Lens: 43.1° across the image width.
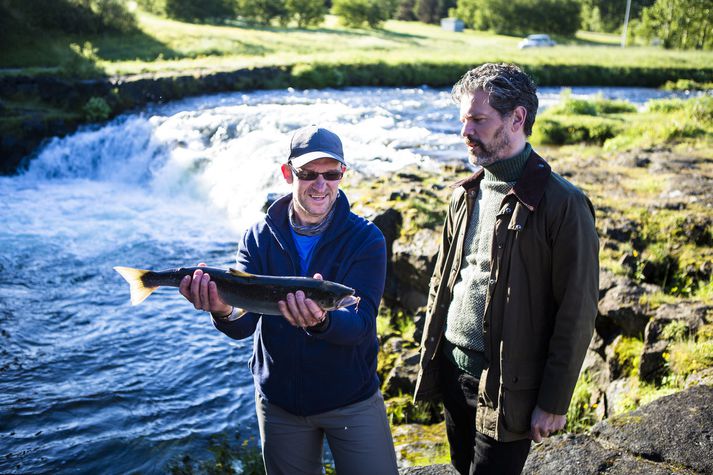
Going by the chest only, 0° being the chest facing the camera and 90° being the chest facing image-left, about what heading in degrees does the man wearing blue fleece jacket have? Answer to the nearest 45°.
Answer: approximately 0°

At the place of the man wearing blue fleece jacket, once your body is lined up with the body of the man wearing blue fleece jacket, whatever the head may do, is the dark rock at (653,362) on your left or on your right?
on your left

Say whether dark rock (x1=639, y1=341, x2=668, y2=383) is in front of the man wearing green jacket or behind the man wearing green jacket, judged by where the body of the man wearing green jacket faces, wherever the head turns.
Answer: behind

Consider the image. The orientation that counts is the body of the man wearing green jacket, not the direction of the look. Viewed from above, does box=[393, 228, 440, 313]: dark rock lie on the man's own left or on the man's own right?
on the man's own right

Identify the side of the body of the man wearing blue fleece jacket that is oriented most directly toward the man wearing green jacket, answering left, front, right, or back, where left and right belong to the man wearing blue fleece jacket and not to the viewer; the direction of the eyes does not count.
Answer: left

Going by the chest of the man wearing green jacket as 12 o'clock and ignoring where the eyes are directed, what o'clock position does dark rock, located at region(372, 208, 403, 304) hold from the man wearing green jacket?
The dark rock is roughly at 4 o'clock from the man wearing green jacket.

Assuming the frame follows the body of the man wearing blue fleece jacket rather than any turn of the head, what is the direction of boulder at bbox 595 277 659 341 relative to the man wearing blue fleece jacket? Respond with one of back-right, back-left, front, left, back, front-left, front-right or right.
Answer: back-left

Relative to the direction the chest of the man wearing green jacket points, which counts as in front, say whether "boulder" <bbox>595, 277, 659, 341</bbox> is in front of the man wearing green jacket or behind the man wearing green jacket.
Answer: behind

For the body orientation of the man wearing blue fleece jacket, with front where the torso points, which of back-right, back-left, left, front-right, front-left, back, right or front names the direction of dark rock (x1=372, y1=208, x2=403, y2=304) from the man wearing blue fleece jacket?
back

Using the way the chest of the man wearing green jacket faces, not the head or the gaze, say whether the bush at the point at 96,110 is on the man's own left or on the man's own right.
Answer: on the man's own right
